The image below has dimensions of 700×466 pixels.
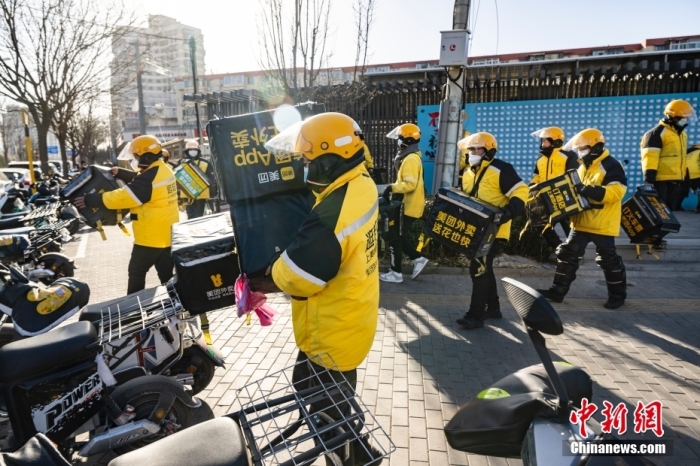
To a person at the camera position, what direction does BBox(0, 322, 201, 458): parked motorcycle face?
facing to the left of the viewer

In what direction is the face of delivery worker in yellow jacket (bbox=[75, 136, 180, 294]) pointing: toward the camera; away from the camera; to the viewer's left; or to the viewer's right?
to the viewer's left

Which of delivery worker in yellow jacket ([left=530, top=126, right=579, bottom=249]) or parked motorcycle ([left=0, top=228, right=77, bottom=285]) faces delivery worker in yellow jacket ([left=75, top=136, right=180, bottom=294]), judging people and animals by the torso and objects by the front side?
delivery worker in yellow jacket ([left=530, top=126, right=579, bottom=249])

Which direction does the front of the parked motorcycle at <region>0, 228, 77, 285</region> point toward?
to the viewer's left

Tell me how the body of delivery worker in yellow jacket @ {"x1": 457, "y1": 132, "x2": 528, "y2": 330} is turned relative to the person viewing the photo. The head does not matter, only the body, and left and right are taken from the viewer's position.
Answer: facing the viewer and to the left of the viewer

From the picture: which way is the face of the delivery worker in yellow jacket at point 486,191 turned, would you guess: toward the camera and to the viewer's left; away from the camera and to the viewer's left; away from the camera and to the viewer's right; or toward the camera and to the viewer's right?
toward the camera and to the viewer's left

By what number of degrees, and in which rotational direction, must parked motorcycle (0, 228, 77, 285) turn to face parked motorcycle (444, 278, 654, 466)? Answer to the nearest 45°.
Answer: approximately 90° to its left

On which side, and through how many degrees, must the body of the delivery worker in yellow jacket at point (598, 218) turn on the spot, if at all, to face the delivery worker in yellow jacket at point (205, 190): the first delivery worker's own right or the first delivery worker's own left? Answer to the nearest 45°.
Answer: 0° — they already face them

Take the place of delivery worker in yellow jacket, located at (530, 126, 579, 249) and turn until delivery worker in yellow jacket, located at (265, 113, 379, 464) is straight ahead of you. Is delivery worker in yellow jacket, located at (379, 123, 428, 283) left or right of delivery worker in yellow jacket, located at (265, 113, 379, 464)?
right

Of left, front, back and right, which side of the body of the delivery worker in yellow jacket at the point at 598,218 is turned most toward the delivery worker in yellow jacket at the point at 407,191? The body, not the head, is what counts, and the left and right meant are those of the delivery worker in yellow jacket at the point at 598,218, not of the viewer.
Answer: front

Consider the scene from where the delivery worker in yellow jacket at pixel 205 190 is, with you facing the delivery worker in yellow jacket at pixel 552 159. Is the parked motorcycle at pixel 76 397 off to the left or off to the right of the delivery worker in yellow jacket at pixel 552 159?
right

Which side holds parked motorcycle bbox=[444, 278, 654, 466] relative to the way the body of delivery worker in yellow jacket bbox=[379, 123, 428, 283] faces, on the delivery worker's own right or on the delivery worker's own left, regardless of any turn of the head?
on the delivery worker's own left

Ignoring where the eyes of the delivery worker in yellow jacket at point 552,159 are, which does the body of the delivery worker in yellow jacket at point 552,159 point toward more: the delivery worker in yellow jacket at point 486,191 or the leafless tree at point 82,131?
the delivery worker in yellow jacket

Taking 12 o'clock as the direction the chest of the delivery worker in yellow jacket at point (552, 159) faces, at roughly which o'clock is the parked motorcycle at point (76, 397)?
The parked motorcycle is roughly at 11 o'clock from the delivery worker in yellow jacket.

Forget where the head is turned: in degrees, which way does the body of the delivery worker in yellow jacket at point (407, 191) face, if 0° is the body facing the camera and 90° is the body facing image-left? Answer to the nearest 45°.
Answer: approximately 90°

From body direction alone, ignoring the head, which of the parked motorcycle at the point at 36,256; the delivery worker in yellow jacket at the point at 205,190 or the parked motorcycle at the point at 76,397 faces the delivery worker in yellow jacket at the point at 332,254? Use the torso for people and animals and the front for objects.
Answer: the delivery worker in yellow jacket at the point at 205,190

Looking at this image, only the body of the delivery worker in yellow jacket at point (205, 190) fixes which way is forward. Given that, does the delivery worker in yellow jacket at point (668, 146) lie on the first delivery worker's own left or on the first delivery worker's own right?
on the first delivery worker's own left
